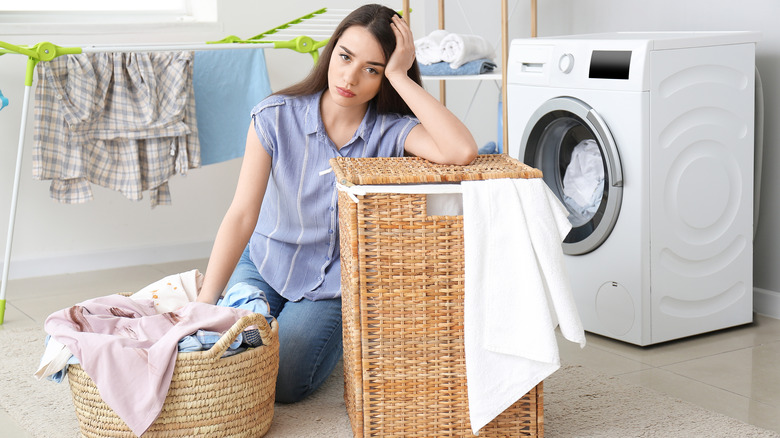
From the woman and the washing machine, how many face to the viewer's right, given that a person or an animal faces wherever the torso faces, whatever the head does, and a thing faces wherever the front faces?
0

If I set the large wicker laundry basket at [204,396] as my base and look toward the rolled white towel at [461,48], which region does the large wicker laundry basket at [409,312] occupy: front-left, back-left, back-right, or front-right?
front-right

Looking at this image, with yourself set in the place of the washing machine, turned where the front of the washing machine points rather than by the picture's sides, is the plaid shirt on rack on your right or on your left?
on your right

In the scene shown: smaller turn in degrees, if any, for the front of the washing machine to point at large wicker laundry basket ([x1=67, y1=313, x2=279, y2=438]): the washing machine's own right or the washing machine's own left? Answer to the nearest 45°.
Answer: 0° — it already faces it

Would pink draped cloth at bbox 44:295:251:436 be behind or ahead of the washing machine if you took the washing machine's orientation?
ahead

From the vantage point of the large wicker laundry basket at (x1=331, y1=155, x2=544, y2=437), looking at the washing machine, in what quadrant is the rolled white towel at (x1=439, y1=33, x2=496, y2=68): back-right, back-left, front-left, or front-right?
front-left

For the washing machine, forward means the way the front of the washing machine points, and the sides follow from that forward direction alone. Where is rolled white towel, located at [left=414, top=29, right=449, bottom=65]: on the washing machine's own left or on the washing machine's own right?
on the washing machine's own right

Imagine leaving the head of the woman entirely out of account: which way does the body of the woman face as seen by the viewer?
toward the camera

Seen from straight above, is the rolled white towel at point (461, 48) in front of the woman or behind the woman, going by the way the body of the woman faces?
behind

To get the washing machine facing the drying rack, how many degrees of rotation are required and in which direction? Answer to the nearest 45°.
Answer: approximately 45° to its right

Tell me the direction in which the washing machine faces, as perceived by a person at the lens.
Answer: facing the viewer and to the left of the viewer

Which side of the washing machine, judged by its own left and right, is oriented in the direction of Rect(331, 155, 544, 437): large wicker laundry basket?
front

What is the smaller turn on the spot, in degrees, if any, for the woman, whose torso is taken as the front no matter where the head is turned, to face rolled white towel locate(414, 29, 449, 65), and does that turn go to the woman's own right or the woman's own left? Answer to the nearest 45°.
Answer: approximately 180°
